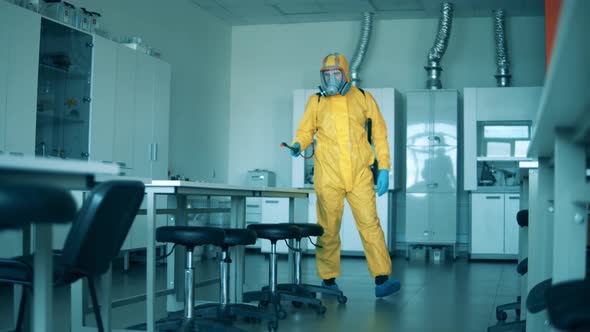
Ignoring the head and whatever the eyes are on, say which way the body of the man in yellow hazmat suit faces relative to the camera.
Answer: toward the camera

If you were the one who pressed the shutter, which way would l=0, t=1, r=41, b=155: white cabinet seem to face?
facing to the right of the viewer

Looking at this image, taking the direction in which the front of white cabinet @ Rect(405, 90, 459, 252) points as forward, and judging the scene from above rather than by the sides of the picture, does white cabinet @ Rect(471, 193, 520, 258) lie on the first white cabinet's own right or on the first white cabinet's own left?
on the first white cabinet's own left

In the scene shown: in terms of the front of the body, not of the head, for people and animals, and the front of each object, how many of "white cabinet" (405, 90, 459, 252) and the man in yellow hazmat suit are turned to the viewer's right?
0

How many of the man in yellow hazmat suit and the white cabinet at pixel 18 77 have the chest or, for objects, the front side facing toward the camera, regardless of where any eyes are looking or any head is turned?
1

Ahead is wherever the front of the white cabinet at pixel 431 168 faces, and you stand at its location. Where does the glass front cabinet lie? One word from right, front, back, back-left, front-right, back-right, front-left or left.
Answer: front-right

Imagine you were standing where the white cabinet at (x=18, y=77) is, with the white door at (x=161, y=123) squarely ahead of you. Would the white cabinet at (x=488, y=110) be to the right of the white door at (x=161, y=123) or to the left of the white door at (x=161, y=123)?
right

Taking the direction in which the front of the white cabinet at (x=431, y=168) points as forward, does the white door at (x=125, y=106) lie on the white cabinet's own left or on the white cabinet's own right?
on the white cabinet's own right

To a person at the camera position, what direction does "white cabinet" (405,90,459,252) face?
facing the viewer

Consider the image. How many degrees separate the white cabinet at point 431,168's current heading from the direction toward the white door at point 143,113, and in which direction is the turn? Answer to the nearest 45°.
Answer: approximately 45° to its right
